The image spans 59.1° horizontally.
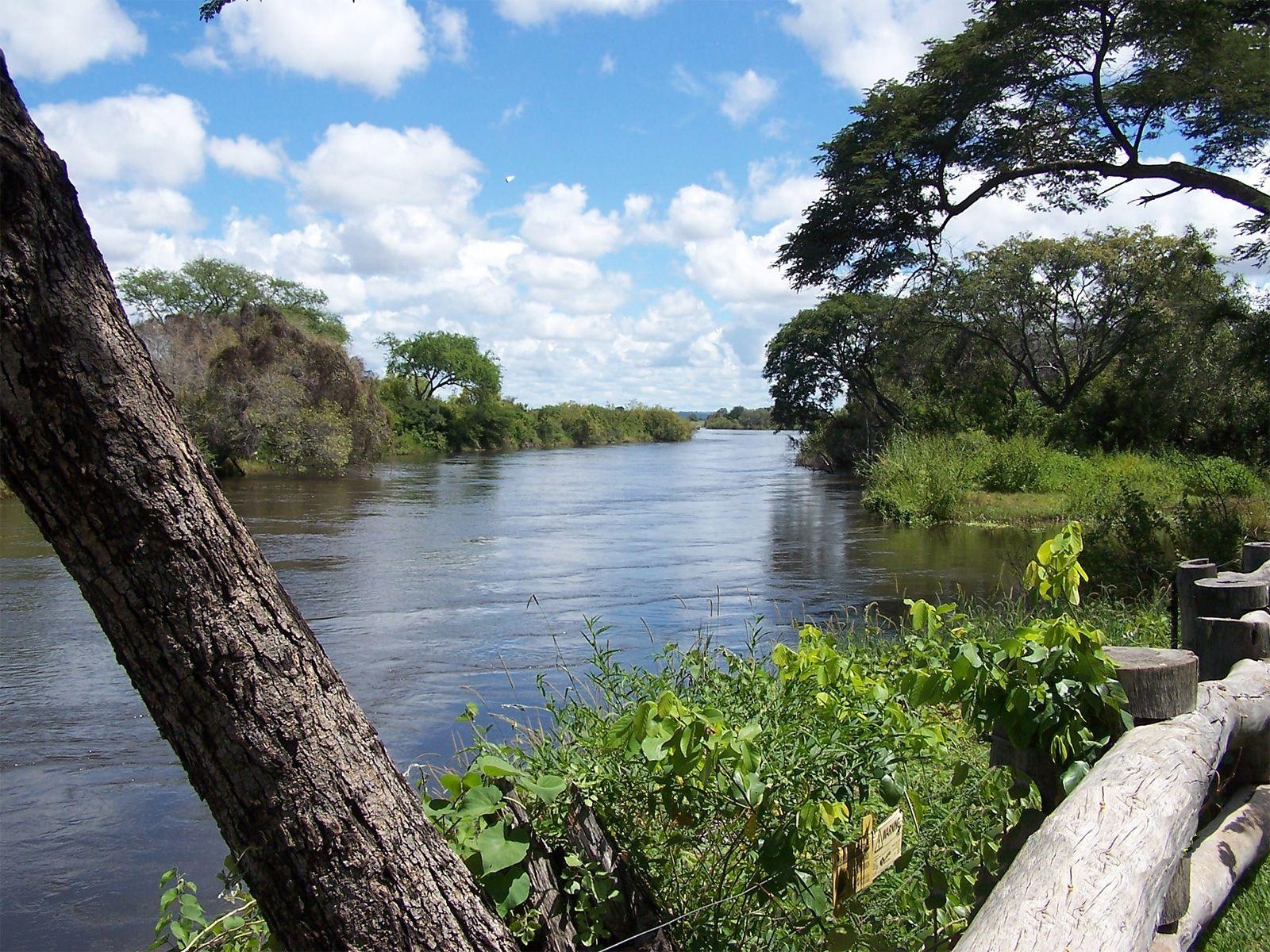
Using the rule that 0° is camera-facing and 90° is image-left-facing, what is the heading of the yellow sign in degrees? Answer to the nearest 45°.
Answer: approximately 315°

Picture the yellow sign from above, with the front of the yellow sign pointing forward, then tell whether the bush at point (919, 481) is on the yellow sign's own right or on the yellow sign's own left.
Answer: on the yellow sign's own left

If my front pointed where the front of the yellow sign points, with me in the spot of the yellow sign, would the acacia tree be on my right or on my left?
on my left

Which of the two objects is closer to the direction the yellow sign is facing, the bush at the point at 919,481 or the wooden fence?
the wooden fence

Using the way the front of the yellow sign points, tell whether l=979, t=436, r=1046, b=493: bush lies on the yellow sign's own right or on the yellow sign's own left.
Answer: on the yellow sign's own left

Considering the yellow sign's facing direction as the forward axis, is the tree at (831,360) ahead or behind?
behind

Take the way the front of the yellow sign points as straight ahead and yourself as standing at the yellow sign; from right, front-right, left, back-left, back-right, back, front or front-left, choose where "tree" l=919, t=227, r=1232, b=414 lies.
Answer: back-left
